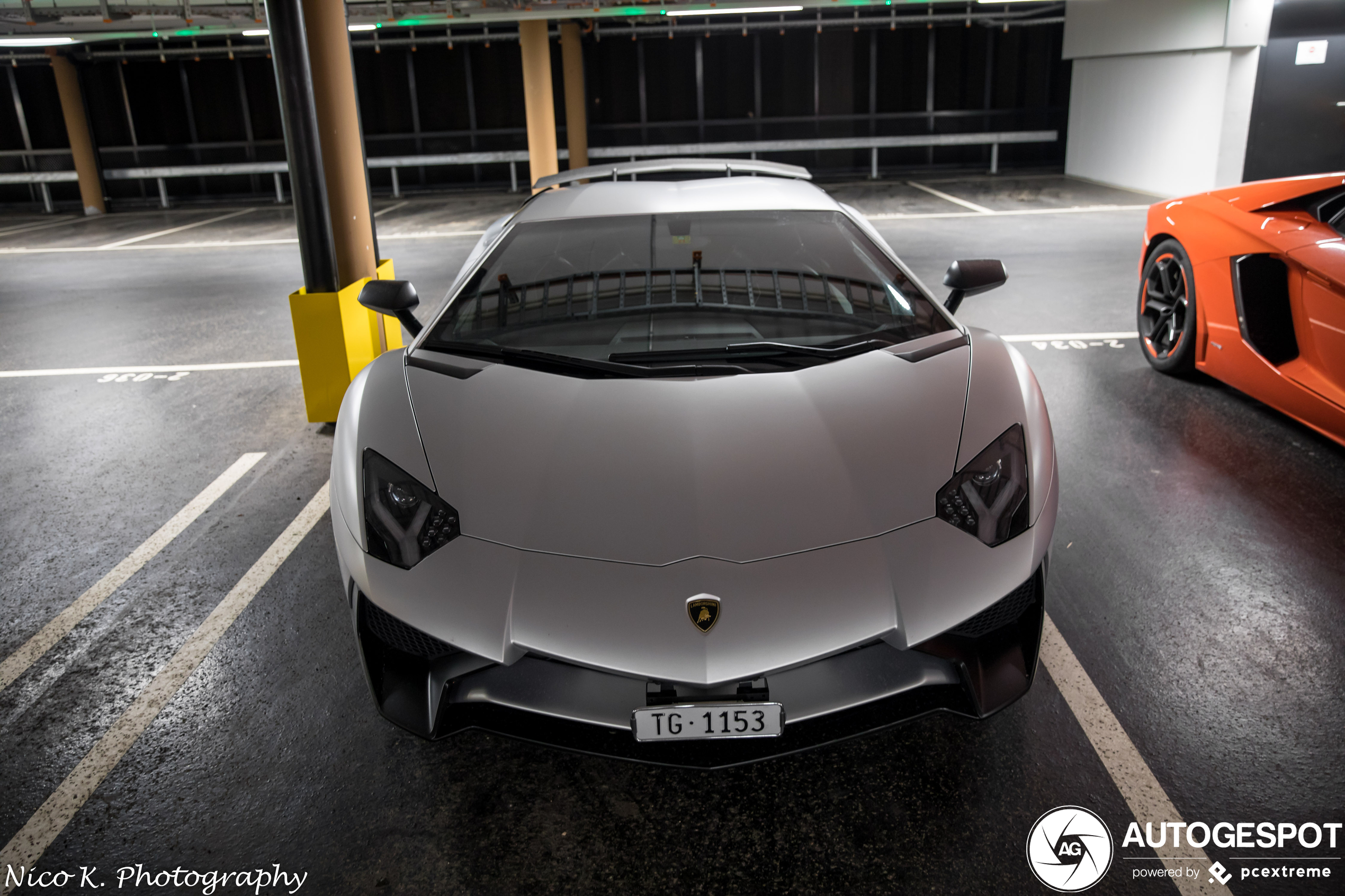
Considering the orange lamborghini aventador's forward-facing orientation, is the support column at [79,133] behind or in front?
behind

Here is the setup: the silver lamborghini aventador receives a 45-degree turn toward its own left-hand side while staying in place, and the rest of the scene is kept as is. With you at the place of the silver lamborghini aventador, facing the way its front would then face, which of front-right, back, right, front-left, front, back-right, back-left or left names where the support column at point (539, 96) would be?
back-left

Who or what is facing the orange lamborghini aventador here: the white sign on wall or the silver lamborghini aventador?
the white sign on wall

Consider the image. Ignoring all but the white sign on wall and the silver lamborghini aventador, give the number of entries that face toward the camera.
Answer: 2

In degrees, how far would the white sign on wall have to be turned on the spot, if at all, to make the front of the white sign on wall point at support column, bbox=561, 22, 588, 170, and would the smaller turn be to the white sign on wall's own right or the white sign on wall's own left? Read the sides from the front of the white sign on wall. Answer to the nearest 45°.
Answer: approximately 90° to the white sign on wall's own right

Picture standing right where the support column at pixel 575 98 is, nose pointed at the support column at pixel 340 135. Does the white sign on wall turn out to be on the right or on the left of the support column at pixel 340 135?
left

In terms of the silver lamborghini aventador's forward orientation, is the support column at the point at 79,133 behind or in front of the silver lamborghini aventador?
behind

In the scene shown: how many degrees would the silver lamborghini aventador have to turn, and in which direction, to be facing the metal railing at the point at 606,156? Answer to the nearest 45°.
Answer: approximately 180°

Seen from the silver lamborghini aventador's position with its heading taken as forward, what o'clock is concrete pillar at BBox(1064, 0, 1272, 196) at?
The concrete pillar is roughly at 7 o'clock from the silver lamborghini aventador.

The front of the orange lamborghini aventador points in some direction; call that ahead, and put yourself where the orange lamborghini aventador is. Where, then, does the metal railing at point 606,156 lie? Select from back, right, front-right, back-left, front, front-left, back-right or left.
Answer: back

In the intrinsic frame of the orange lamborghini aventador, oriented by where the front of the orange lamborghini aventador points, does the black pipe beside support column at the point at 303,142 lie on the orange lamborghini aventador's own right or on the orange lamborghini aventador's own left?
on the orange lamborghini aventador's own right
